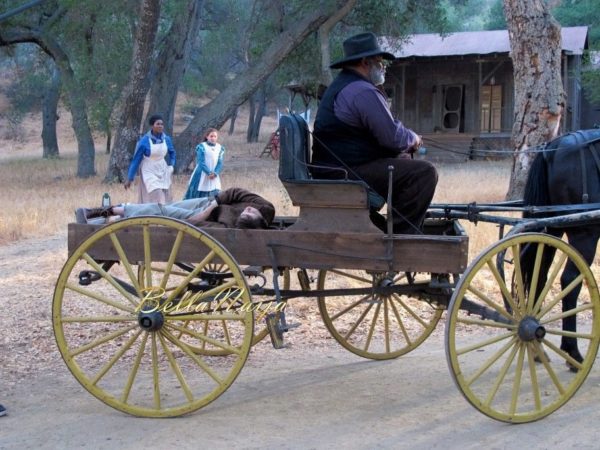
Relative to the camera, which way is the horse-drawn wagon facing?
to the viewer's right

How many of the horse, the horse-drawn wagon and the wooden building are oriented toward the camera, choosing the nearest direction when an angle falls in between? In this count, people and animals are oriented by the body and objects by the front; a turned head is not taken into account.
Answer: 1

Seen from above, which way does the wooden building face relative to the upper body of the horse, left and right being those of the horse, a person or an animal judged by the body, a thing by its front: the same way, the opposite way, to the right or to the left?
to the right

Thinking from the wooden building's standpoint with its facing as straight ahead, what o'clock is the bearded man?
The bearded man is roughly at 12 o'clock from the wooden building.

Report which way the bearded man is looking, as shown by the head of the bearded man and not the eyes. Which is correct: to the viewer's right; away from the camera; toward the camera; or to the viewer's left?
to the viewer's right

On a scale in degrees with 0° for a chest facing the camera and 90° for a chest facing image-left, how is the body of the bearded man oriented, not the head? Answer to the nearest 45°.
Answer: approximately 270°

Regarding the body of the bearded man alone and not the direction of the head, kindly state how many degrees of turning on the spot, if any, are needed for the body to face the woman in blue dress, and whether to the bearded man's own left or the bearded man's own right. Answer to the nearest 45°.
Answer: approximately 90° to the bearded man's own left

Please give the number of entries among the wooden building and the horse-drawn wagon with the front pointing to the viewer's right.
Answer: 1

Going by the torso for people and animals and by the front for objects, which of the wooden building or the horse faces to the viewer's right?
the horse

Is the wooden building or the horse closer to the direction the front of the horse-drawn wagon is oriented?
the horse

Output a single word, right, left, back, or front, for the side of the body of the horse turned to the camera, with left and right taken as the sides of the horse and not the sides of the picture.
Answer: right

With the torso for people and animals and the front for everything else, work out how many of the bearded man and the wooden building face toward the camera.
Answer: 1

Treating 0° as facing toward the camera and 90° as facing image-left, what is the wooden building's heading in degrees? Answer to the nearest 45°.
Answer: approximately 0°
